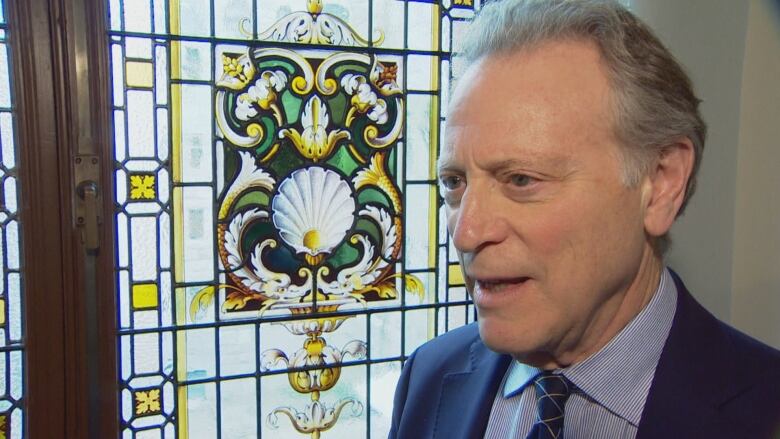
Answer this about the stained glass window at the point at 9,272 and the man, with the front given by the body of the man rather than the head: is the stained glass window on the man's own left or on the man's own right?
on the man's own right

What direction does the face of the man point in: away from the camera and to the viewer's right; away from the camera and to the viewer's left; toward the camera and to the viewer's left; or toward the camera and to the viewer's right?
toward the camera and to the viewer's left

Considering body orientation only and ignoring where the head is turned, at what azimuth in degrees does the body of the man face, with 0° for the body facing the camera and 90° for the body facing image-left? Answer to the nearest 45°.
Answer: approximately 45°

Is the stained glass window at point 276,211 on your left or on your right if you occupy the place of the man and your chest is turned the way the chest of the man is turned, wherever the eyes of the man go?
on your right
